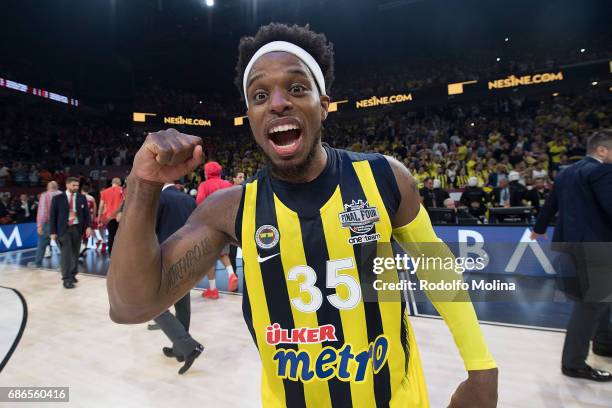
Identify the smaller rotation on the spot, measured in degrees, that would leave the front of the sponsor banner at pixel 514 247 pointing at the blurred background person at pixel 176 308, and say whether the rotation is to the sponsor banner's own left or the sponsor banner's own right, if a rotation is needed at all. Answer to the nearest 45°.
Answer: approximately 45° to the sponsor banner's own right

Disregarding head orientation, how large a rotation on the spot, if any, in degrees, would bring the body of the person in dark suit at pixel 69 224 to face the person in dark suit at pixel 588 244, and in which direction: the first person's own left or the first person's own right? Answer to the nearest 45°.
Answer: approximately 45° to the first person's own left

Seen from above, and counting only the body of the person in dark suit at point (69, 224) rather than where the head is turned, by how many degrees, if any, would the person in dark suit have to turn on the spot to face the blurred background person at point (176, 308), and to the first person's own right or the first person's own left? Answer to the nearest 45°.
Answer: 0° — they already face them

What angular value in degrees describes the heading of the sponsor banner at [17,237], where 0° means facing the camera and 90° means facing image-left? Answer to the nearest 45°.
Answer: approximately 0°

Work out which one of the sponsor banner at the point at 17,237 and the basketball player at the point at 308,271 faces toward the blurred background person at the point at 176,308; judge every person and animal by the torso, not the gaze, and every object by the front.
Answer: the sponsor banner
